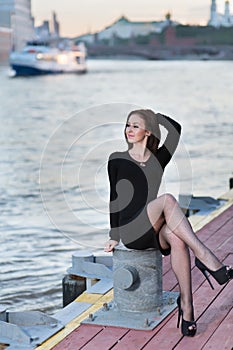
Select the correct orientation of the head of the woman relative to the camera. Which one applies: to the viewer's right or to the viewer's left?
to the viewer's left

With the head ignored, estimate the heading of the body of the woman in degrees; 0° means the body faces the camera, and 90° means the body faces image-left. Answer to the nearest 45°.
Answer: approximately 315°
